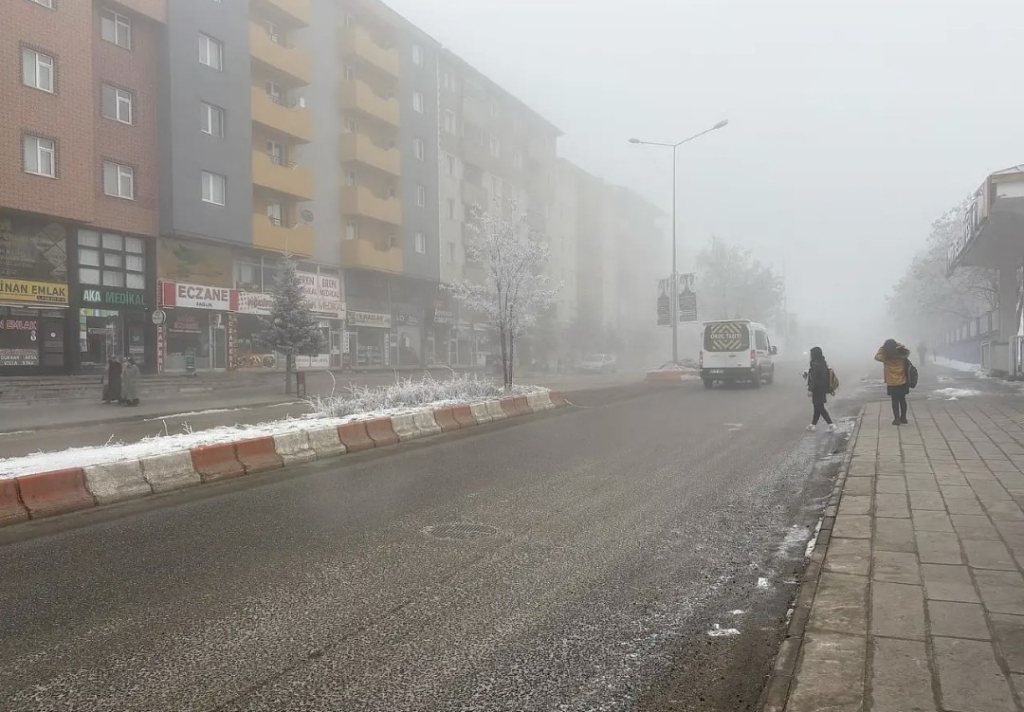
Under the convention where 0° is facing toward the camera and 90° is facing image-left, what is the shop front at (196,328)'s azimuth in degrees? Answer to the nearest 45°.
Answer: approximately 315°

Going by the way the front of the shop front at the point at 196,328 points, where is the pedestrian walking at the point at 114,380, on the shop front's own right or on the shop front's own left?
on the shop front's own right

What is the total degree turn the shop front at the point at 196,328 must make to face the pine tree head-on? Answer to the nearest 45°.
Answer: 0° — it already faces it

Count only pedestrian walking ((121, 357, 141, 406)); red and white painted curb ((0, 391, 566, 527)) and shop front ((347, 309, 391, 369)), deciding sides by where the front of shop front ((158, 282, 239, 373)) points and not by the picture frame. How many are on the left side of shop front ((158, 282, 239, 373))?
1

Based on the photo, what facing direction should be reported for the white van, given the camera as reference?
facing away from the viewer and to the right of the viewer

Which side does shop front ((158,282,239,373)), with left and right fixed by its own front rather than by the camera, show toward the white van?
front

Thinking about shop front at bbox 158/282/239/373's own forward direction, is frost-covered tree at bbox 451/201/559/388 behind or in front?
in front

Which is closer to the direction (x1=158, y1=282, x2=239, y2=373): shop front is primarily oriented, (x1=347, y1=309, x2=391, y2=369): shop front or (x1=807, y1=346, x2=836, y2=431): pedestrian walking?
the pedestrian walking

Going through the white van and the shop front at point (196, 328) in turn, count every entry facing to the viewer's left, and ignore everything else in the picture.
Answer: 0

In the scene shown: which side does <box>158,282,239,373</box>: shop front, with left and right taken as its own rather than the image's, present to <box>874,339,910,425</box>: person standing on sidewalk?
front

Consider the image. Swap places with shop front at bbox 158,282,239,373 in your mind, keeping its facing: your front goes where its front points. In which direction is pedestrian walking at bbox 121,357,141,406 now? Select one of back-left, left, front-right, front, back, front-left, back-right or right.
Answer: front-right
